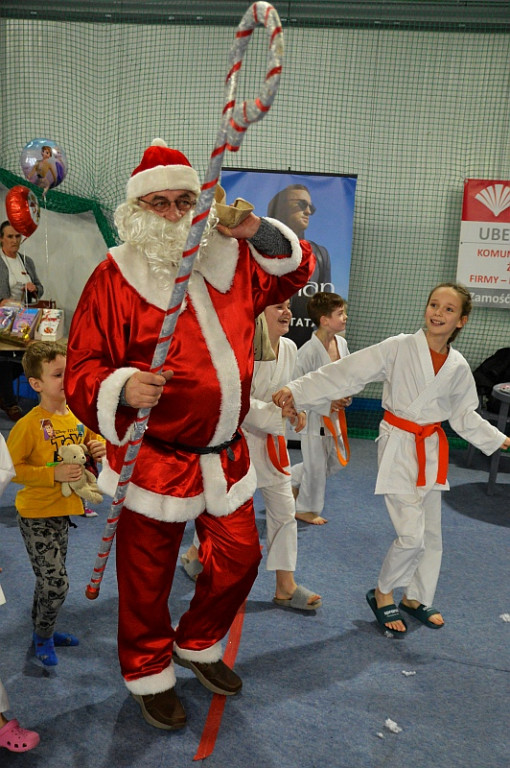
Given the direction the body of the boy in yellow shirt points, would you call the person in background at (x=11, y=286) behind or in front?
behind

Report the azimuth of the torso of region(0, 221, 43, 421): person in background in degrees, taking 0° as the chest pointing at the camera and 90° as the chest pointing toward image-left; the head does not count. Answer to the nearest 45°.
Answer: approximately 315°

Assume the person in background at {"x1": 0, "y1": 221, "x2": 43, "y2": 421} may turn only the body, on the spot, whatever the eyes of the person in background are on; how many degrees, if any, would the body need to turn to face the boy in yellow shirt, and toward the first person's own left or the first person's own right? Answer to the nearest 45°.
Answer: approximately 45° to the first person's own right

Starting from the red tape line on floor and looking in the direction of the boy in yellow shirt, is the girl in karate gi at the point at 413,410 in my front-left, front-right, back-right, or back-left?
back-right

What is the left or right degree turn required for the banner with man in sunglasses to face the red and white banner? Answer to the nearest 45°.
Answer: approximately 90° to its left

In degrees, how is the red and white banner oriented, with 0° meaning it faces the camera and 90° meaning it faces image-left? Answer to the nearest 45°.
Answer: approximately 0°
